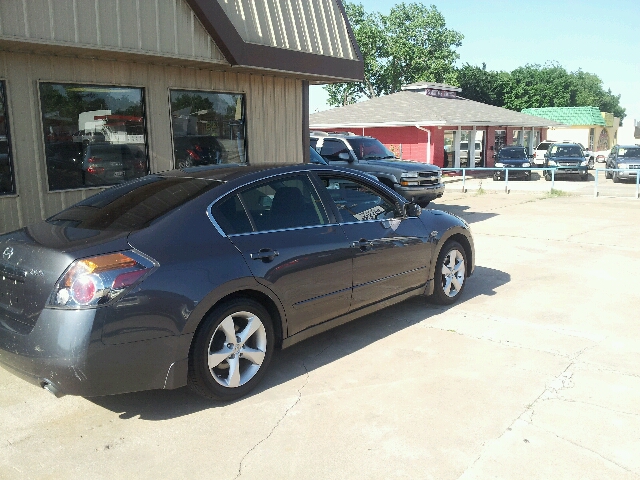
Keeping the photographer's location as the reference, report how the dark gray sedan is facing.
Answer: facing away from the viewer and to the right of the viewer

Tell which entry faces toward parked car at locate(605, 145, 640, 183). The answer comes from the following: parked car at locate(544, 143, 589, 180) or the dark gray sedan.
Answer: the dark gray sedan

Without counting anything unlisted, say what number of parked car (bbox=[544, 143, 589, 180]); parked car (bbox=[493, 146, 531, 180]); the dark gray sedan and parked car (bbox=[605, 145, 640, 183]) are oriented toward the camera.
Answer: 3

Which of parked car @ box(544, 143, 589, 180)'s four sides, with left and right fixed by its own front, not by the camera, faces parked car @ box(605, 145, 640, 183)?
left

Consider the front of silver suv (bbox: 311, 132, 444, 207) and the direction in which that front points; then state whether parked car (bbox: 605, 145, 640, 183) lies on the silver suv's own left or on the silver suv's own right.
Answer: on the silver suv's own left

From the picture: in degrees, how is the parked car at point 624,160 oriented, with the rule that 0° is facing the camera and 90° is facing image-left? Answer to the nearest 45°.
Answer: approximately 0°

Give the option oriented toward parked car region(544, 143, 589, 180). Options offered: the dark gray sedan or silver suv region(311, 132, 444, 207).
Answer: the dark gray sedan

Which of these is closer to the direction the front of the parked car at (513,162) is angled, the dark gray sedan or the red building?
the dark gray sedan

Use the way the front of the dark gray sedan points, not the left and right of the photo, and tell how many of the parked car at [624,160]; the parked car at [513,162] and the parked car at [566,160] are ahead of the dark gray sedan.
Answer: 3
